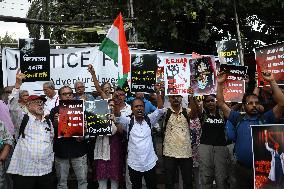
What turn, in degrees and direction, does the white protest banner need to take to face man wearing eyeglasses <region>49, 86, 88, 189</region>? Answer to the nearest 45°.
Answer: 0° — it already faces them

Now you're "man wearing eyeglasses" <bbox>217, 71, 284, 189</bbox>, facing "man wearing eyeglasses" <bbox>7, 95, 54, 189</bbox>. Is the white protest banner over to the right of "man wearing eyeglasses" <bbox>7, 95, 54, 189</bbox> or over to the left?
right

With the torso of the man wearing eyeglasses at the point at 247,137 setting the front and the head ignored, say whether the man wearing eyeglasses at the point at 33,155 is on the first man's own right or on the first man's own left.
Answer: on the first man's own right

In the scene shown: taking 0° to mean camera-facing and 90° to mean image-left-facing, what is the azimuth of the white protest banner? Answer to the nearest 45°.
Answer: approximately 0°

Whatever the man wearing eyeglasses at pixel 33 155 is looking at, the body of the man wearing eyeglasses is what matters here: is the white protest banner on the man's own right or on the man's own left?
on the man's own left

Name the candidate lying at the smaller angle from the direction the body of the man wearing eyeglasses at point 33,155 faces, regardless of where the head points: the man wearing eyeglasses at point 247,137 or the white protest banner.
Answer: the man wearing eyeglasses

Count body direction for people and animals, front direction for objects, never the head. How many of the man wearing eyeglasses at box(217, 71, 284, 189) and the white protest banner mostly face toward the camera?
2

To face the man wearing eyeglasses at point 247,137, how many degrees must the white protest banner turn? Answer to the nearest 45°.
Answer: approximately 45° to its left

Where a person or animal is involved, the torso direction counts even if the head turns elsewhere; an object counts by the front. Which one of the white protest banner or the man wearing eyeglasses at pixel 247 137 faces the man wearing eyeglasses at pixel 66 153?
the white protest banner

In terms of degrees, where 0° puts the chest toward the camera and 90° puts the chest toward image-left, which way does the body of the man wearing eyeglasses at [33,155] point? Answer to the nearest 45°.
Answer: approximately 315°

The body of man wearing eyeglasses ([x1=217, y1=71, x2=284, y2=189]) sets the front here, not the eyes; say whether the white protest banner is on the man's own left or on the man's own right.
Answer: on the man's own right
